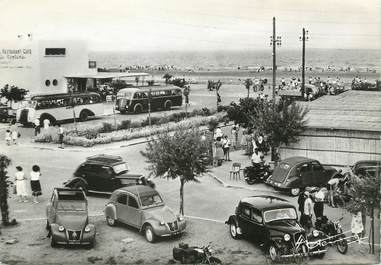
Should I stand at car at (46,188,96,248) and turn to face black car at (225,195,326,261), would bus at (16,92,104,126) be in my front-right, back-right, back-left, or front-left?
back-left

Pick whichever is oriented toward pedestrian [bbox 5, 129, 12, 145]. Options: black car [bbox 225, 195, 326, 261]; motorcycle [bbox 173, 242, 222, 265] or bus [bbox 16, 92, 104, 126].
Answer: the bus

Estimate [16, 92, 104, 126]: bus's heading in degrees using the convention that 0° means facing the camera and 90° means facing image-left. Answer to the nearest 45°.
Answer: approximately 45°

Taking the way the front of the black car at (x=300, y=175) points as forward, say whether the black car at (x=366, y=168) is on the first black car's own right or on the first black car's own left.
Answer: on the first black car's own right

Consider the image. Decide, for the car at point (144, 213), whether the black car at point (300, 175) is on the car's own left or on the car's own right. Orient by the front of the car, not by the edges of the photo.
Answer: on the car's own left

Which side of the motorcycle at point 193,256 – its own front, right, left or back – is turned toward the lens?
right
